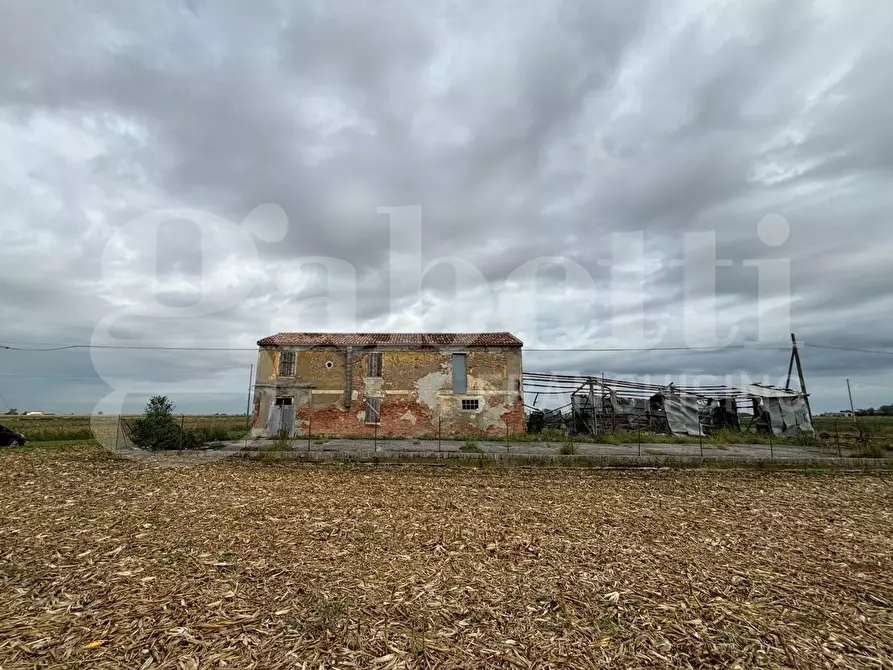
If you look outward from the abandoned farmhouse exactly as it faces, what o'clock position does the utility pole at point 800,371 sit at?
The utility pole is roughly at 9 o'clock from the abandoned farmhouse.

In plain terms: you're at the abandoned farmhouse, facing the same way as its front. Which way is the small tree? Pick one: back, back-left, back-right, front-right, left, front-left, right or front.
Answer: front-right

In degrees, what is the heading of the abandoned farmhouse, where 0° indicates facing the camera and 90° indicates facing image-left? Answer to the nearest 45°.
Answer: approximately 0°

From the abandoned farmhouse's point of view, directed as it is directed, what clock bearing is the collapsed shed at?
The collapsed shed is roughly at 9 o'clock from the abandoned farmhouse.

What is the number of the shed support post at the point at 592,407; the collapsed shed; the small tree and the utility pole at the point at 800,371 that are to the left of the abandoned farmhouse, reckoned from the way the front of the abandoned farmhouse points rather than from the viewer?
3

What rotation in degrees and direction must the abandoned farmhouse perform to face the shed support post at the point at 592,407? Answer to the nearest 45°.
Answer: approximately 90° to its left
